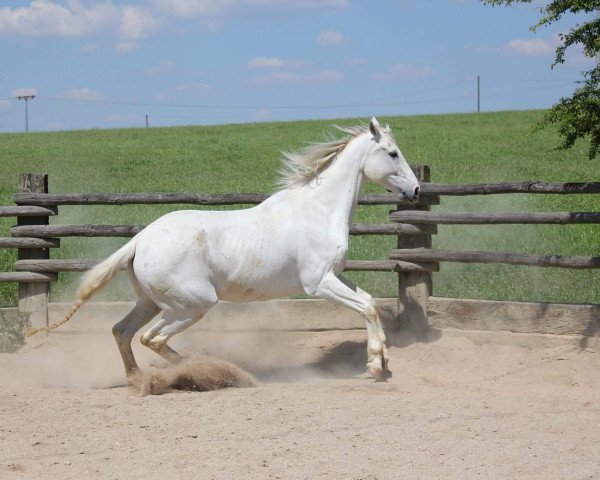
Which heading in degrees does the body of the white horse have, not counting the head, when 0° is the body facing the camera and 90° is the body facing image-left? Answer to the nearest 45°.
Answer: approximately 270°

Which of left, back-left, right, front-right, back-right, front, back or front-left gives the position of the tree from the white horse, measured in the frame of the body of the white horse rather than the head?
front
